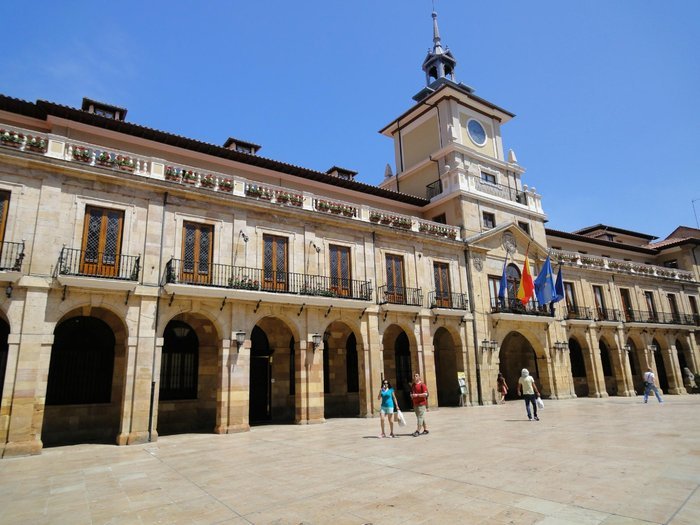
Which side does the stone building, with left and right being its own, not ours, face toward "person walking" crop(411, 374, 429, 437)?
front

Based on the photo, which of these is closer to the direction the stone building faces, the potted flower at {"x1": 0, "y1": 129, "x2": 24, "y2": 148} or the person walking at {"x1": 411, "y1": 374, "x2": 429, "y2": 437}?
the person walking

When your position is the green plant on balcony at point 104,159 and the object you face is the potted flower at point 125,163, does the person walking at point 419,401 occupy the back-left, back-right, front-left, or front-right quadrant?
front-right

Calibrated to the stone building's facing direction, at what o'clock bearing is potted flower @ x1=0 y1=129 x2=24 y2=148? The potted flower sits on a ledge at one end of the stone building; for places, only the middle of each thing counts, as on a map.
The potted flower is roughly at 3 o'clock from the stone building.

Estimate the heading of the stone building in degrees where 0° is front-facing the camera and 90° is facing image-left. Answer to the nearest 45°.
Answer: approximately 315°

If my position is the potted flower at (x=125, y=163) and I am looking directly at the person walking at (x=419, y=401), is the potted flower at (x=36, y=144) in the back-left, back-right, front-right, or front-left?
back-right
